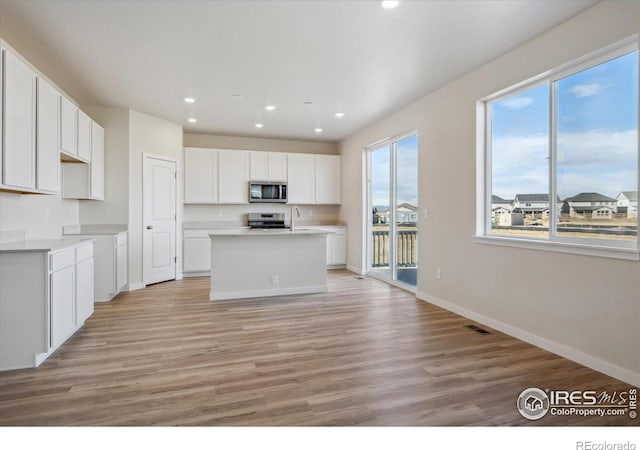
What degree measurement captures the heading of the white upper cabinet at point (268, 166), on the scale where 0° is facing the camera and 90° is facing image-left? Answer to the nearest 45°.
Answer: approximately 0°

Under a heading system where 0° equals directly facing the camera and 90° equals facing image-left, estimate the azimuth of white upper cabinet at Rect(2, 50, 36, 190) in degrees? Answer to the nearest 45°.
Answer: approximately 315°

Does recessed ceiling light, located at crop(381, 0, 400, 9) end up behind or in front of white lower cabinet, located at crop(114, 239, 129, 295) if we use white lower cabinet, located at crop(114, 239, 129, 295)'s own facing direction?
in front

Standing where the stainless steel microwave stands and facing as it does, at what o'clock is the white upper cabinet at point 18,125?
The white upper cabinet is roughly at 1 o'clock from the stainless steel microwave.

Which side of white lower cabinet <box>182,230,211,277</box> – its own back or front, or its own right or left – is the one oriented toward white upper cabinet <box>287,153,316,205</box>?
left

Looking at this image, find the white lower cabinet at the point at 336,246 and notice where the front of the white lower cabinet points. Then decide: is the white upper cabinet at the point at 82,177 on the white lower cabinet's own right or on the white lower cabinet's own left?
on the white lower cabinet's own right

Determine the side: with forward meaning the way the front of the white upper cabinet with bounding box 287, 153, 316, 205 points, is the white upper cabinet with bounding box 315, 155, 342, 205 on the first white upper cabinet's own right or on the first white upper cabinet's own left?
on the first white upper cabinet's own left

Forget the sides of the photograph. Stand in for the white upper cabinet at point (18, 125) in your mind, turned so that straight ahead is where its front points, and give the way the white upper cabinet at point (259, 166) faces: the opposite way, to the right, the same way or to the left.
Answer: to the right

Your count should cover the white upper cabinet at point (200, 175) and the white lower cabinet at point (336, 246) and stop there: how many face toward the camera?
2

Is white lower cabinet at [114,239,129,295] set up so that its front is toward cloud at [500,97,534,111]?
no

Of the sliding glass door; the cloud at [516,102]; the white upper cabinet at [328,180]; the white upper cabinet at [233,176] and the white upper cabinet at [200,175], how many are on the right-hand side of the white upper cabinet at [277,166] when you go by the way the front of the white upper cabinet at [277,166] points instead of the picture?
2

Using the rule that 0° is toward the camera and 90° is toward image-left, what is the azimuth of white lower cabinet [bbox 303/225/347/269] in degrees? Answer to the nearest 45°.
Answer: approximately 0°

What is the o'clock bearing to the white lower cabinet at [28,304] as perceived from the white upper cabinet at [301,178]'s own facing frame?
The white lower cabinet is roughly at 1 o'clock from the white upper cabinet.

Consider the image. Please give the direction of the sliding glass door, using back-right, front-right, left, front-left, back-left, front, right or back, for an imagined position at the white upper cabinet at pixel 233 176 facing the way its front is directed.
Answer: front-left
